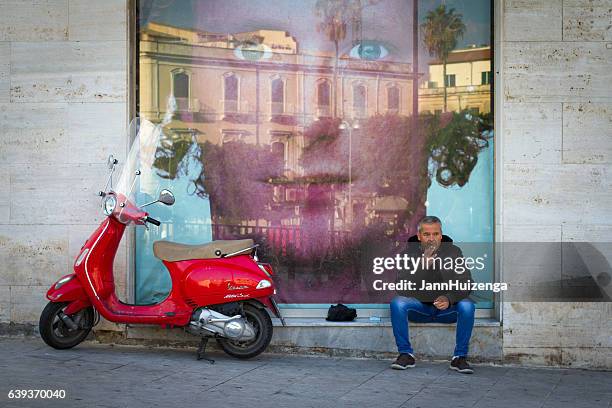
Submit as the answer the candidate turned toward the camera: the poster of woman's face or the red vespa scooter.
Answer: the poster of woman's face

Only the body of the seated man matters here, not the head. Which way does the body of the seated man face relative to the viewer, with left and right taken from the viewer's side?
facing the viewer

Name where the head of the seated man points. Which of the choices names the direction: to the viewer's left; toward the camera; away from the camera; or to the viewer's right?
toward the camera

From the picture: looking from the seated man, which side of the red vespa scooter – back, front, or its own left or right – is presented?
back

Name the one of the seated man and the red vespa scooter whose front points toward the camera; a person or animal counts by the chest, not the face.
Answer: the seated man

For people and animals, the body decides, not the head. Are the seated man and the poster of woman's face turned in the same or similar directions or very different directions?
same or similar directions

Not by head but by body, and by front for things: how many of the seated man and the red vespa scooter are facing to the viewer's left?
1

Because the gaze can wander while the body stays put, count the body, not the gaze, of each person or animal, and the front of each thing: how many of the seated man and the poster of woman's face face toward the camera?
2

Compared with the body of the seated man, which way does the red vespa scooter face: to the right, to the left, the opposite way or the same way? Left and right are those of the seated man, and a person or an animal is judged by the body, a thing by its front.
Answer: to the right

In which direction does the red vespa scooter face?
to the viewer's left

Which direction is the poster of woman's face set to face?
toward the camera

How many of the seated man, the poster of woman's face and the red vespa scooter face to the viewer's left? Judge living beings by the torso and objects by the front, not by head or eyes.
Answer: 1

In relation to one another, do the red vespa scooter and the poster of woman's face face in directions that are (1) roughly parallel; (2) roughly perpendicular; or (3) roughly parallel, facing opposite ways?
roughly perpendicular

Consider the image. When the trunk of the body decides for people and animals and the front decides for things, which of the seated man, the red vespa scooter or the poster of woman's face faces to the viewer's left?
the red vespa scooter
